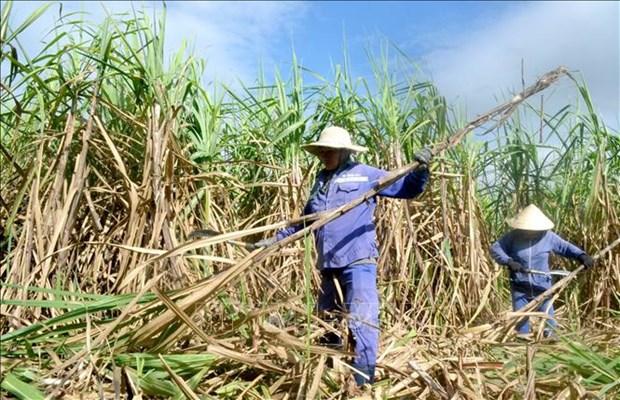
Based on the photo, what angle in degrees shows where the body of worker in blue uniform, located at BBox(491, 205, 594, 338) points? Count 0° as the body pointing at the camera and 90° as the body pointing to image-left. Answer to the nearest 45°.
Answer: approximately 0°

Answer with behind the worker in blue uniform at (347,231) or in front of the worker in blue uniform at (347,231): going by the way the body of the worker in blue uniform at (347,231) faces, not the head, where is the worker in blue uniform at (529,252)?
behind

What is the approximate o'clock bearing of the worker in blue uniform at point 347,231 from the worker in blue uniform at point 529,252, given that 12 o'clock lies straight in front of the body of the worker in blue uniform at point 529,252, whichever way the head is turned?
the worker in blue uniform at point 347,231 is roughly at 1 o'clock from the worker in blue uniform at point 529,252.
